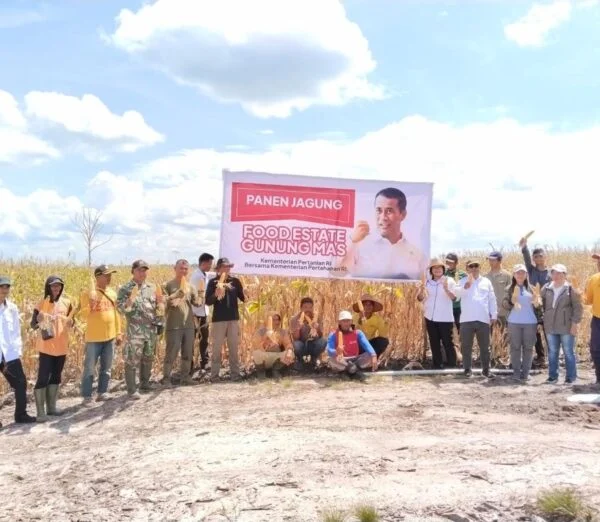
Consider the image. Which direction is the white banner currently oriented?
toward the camera

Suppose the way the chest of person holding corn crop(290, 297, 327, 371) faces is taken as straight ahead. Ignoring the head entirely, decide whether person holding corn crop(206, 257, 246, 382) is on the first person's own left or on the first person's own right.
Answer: on the first person's own right

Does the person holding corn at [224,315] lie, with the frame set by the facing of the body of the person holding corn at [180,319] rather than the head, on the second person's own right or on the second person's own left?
on the second person's own left

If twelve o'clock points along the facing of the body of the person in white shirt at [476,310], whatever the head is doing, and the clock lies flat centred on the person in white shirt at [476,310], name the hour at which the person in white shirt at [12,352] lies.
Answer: the person in white shirt at [12,352] is roughly at 2 o'clock from the person in white shirt at [476,310].

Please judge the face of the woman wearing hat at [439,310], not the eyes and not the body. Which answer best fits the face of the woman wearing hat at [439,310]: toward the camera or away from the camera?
toward the camera

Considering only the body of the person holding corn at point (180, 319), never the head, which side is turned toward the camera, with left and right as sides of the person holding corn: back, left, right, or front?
front

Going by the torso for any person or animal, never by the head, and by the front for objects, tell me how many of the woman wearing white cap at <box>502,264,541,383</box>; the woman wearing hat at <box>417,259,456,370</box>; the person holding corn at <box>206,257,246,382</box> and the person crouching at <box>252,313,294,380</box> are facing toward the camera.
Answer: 4

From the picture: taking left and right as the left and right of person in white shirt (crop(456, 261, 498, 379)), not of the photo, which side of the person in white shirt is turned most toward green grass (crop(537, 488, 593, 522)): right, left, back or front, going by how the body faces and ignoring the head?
front

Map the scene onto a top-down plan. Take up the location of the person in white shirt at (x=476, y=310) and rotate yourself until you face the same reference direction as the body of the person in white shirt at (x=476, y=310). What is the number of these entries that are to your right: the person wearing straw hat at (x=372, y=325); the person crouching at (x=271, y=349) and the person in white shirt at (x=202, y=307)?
3

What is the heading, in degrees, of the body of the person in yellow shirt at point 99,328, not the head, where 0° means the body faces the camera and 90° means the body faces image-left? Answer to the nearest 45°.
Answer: approximately 315°

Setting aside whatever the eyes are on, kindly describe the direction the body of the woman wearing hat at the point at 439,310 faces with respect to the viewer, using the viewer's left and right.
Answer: facing the viewer
